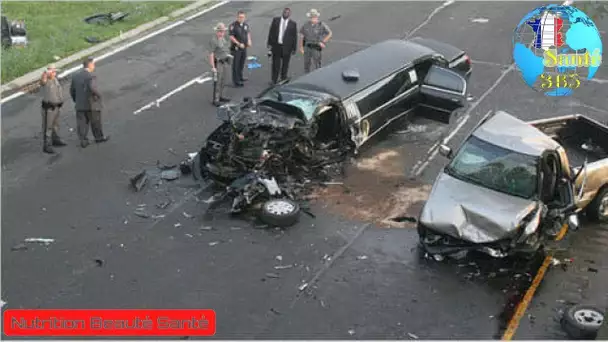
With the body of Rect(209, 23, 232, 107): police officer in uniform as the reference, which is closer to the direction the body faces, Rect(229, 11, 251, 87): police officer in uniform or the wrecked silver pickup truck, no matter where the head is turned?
the wrecked silver pickup truck

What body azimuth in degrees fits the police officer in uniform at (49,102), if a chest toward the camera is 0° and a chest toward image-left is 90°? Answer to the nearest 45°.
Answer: approximately 315°

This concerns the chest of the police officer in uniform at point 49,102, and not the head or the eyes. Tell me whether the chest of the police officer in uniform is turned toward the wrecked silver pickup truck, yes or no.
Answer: yes

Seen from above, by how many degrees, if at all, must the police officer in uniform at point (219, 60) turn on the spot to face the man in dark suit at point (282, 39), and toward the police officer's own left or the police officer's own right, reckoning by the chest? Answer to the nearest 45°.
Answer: approximately 90° to the police officer's own left

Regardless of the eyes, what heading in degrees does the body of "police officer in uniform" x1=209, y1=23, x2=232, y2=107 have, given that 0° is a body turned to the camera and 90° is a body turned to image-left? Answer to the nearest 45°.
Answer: approximately 315°
